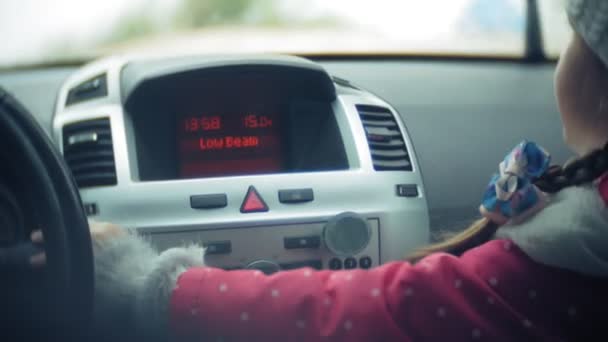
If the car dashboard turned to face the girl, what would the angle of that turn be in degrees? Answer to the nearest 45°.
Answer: approximately 45° to its left

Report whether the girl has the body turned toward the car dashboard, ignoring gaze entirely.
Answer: yes

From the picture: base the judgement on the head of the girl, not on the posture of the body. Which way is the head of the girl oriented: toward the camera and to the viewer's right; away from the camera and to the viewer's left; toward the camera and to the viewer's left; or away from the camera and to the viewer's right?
away from the camera and to the viewer's left

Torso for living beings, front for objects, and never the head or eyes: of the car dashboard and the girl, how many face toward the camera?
1

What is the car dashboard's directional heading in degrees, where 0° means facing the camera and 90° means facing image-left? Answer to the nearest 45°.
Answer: approximately 0°

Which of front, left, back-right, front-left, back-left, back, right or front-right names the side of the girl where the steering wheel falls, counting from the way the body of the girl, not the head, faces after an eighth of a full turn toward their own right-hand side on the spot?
left

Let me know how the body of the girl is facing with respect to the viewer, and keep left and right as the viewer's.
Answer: facing away from the viewer and to the left of the viewer
